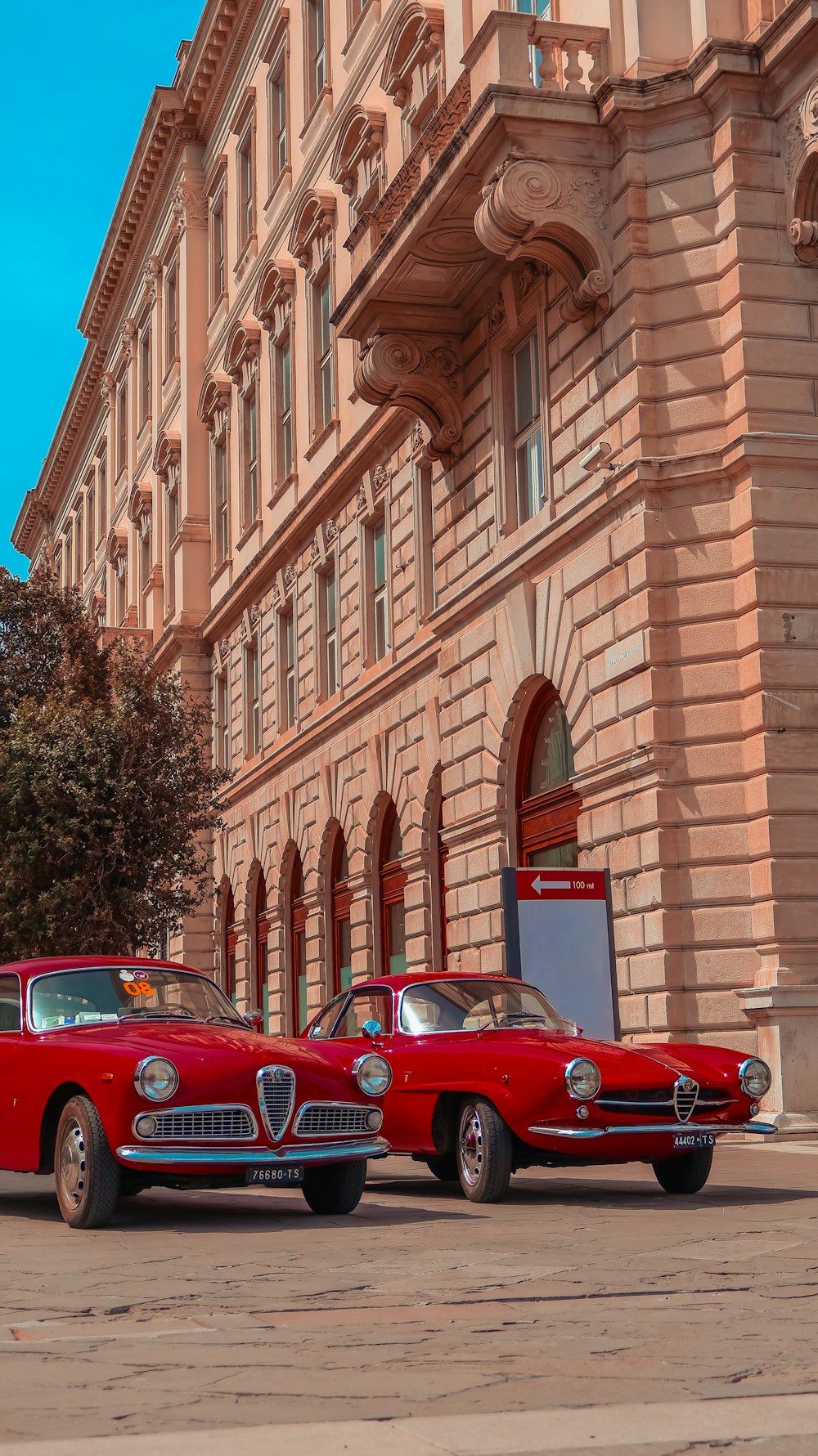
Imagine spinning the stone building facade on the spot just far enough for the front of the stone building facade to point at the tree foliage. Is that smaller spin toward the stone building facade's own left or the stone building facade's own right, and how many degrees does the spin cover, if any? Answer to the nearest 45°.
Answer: approximately 90° to the stone building facade's own right

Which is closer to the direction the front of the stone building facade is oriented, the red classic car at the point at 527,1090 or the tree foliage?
the red classic car

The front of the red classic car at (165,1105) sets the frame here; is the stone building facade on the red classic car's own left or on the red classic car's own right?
on the red classic car's own left

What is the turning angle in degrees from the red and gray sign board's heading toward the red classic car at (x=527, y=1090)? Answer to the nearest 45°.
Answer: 0° — it already faces it

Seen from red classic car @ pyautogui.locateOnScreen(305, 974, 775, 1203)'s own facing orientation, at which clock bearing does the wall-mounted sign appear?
The wall-mounted sign is roughly at 8 o'clock from the red classic car.

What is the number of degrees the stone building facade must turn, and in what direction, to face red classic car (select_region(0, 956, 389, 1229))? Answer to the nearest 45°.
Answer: approximately 45° to its left

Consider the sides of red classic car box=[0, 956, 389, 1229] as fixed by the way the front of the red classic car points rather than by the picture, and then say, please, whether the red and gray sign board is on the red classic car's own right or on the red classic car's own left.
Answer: on the red classic car's own left

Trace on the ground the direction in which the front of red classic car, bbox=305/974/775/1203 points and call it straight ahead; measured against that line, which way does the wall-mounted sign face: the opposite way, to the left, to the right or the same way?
to the right

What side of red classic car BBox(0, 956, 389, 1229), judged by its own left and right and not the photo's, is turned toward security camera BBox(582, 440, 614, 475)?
left
